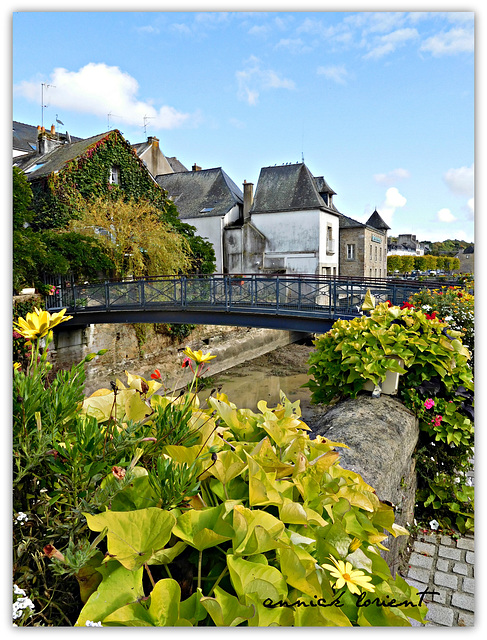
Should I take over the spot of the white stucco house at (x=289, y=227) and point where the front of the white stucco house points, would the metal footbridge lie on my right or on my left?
on my right

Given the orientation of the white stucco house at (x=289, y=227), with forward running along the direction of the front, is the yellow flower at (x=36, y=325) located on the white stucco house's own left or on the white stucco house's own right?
on the white stucco house's own right

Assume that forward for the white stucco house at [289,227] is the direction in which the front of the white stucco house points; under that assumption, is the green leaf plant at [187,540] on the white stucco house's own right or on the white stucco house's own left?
on the white stucco house's own right
